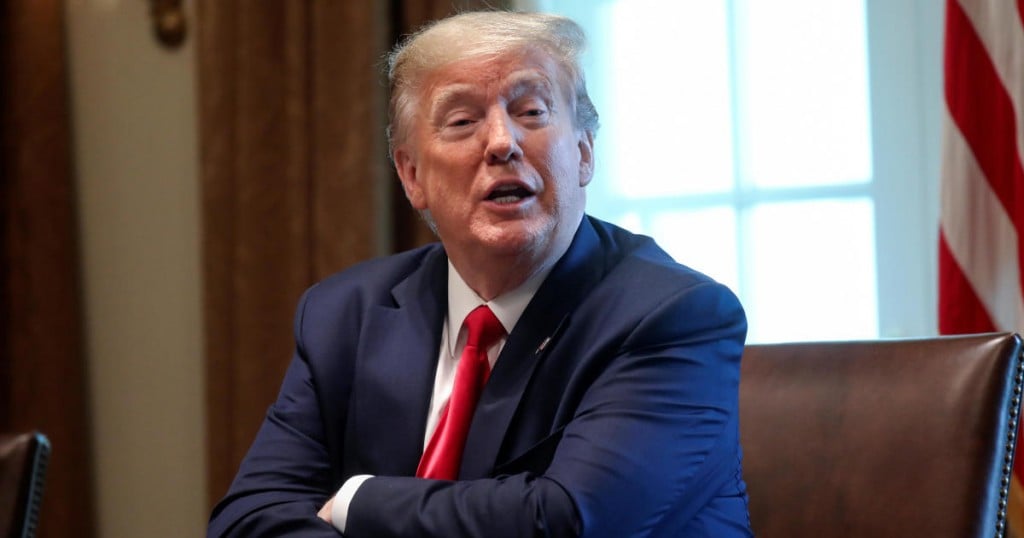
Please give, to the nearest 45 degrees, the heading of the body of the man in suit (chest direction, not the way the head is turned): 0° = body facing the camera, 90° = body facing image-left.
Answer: approximately 45°

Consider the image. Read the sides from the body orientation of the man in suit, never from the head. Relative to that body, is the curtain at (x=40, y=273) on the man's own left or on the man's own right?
on the man's own right

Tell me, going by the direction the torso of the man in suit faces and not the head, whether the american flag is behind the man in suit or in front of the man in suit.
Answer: behind

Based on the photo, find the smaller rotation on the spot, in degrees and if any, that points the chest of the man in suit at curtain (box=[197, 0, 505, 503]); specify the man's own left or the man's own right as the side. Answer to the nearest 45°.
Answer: approximately 135° to the man's own right

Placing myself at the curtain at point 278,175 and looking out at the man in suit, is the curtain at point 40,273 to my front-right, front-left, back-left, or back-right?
back-right
